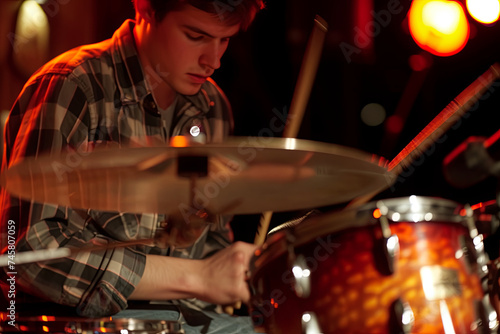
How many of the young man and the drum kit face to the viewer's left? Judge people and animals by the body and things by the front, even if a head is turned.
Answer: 0

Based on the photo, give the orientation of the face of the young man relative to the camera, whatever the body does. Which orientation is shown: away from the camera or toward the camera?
toward the camera

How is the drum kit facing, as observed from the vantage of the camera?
facing the viewer and to the right of the viewer

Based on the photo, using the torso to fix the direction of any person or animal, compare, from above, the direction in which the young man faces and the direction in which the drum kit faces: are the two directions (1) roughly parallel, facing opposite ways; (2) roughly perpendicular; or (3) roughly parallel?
roughly parallel
